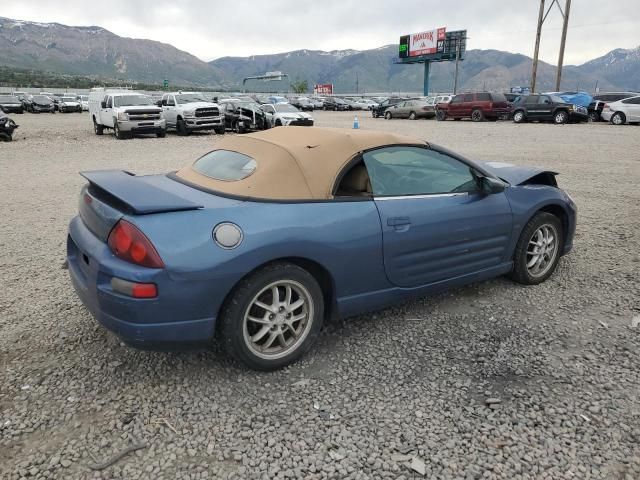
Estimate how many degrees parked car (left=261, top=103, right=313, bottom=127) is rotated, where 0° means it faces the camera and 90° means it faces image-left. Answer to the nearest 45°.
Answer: approximately 315°

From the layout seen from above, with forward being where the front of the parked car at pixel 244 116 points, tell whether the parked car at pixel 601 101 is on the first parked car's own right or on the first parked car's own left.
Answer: on the first parked car's own left

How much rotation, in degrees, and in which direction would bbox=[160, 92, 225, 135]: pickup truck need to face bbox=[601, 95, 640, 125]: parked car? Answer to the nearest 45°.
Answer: approximately 45° to its left

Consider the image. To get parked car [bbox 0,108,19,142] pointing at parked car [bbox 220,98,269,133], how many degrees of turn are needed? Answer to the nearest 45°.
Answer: approximately 45° to its left

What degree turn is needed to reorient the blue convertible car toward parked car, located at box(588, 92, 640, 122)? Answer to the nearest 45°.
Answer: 0° — it already faces it

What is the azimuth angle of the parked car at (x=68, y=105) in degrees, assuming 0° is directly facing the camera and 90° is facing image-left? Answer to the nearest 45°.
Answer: approximately 315°

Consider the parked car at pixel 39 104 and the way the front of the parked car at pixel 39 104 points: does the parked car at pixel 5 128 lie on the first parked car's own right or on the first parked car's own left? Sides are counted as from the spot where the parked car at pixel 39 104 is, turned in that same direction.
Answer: on the first parked car's own right

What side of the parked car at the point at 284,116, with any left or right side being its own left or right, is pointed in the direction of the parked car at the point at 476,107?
left
